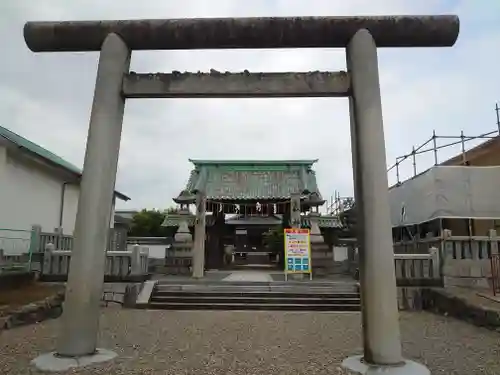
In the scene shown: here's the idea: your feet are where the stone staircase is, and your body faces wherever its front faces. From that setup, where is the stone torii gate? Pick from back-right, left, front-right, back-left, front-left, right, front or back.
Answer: front

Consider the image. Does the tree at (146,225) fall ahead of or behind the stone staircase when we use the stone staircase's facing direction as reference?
behind

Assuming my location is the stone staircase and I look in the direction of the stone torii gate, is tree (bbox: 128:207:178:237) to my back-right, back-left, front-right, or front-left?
back-right

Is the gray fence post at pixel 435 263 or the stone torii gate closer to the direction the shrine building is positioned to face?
the stone torii gate

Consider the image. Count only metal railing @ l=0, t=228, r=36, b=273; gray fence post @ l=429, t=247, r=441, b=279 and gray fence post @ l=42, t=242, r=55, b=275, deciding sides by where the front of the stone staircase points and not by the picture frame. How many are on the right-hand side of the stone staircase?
2

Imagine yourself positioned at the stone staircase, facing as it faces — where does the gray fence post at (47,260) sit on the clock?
The gray fence post is roughly at 3 o'clock from the stone staircase.

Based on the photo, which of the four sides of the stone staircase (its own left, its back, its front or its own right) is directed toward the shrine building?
back

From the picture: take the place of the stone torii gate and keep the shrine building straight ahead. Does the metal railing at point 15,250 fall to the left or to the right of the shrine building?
left

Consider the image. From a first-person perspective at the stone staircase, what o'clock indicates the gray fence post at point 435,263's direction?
The gray fence post is roughly at 9 o'clock from the stone staircase.

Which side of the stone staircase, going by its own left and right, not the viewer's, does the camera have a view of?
front

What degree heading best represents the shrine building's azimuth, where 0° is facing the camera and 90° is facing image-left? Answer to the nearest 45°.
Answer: approximately 0°

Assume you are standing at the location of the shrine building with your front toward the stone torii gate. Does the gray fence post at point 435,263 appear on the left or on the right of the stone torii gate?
left

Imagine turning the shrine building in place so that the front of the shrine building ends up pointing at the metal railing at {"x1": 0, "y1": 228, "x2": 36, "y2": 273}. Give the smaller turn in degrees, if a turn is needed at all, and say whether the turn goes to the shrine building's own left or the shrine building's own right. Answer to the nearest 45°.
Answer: approximately 45° to the shrine building's own right

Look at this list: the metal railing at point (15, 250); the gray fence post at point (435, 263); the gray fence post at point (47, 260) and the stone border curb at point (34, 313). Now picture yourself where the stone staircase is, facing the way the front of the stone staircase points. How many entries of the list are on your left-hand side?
1

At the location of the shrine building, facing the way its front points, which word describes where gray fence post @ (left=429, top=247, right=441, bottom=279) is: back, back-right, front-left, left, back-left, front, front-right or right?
front-left
